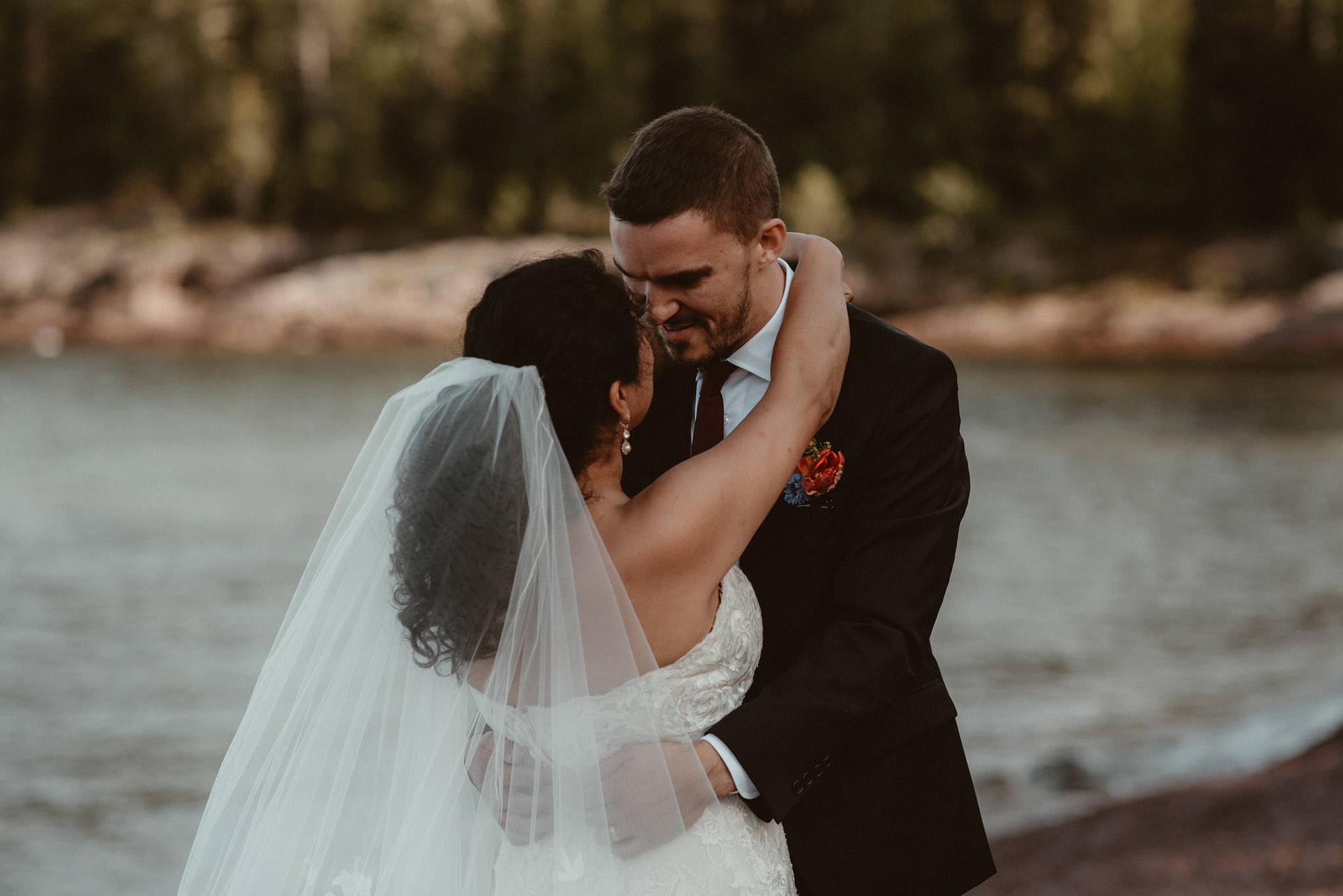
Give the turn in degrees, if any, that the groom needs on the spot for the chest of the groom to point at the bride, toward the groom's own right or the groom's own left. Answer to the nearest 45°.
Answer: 0° — they already face them

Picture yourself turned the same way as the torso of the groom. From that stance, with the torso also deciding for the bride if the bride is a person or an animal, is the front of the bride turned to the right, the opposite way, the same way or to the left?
the opposite way

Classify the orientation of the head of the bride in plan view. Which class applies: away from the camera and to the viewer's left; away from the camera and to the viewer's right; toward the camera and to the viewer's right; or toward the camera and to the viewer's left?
away from the camera and to the viewer's right

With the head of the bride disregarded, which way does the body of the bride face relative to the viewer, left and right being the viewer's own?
facing away from the viewer and to the right of the viewer

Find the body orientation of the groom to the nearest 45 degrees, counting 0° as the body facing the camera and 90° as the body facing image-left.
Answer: approximately 45°
